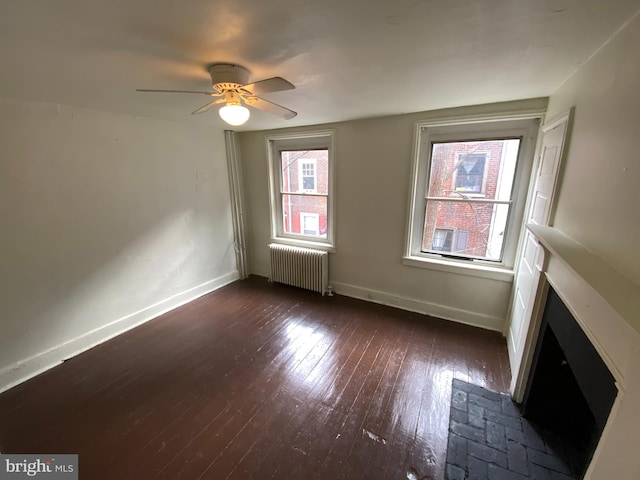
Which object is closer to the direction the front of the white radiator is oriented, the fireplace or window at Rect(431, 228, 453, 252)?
the fireplace

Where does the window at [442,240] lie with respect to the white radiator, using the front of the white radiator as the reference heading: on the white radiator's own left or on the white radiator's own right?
on the white radiator's own left

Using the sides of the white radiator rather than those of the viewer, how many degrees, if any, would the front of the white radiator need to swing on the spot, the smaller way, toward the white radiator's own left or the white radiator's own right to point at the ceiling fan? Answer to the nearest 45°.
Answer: approximately 45° to the white radiator's own left

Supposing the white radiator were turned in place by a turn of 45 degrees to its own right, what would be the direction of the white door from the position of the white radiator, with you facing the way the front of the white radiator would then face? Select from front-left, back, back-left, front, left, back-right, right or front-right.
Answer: back-left

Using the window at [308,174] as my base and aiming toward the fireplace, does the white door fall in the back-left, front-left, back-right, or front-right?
front-left

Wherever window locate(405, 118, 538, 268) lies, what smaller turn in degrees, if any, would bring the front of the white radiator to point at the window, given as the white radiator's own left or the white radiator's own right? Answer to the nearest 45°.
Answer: approximately 90° to the white radiator's own left

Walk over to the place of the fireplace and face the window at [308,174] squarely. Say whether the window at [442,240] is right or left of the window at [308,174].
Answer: right

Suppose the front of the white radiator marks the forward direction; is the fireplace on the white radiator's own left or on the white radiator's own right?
on the white radiator's own left

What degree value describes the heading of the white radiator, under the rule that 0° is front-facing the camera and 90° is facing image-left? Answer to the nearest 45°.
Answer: approximately 45°

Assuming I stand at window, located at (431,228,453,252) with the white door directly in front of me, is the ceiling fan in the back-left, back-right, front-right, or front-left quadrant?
front-right
